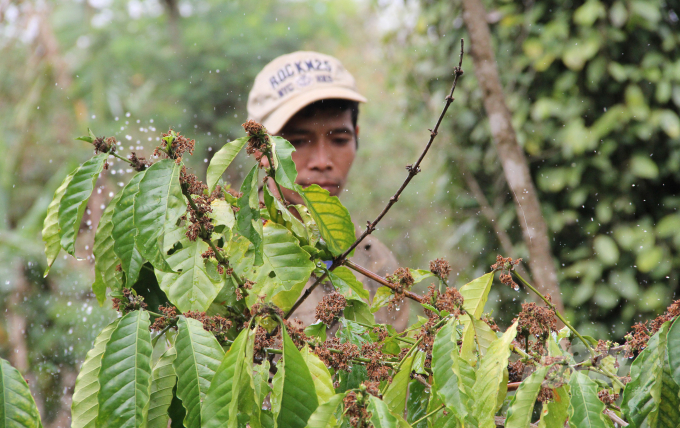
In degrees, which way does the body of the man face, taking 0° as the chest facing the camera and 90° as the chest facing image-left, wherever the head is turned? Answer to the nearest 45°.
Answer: approximately 0°

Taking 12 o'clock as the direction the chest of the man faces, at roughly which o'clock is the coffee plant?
The coffee plant is roughly at 12 o'clock from the man.

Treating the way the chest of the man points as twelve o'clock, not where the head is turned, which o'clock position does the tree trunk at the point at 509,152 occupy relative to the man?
The tree trunk is roughly at 8 o'clock from the man.

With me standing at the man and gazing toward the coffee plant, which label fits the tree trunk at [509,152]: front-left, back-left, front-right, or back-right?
back-left

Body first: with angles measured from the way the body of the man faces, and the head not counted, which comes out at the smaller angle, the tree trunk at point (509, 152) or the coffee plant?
the coffee plant
